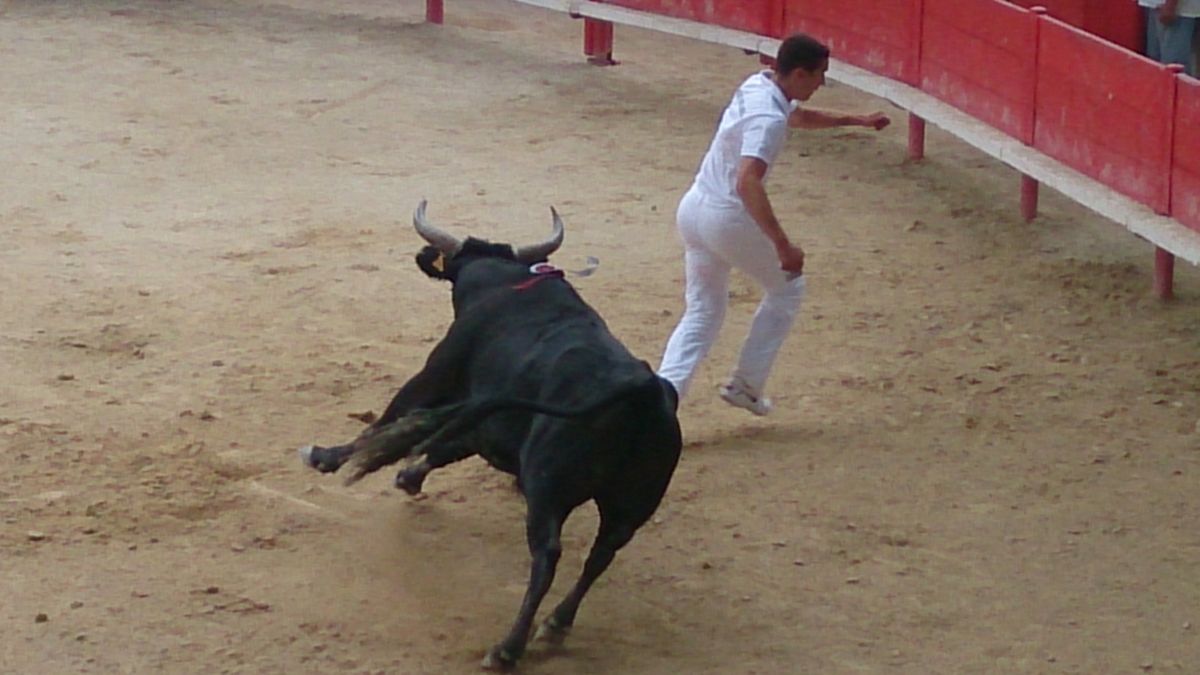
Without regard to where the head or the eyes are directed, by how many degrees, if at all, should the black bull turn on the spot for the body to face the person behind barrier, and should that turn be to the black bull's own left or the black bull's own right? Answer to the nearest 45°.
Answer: approximately 90° to the black bull's own right

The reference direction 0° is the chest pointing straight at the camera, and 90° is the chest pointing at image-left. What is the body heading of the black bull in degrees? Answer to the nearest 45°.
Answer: approximately 135°
